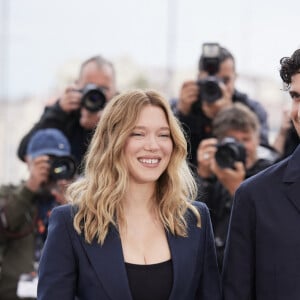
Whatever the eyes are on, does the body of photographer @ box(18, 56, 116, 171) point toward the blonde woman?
yes

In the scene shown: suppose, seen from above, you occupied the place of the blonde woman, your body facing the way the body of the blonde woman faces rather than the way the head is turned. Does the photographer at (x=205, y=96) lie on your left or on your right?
on your left

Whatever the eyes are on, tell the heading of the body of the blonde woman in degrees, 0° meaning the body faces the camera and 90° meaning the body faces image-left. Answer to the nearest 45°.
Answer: approximately 315°

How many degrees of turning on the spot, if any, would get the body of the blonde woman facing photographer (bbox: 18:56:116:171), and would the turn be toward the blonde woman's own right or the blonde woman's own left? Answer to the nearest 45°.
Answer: approximately 135° to the blonde woman's own left

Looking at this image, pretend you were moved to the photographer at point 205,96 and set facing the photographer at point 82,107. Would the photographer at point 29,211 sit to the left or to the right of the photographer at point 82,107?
left

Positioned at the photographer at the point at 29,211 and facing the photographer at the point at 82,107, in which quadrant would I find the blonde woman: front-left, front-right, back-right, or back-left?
back-right
